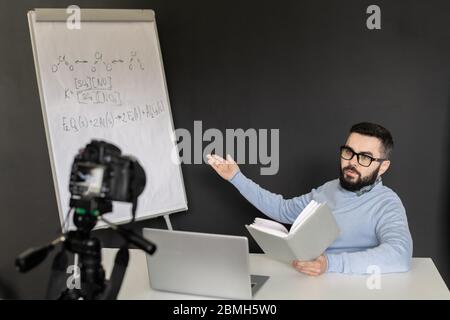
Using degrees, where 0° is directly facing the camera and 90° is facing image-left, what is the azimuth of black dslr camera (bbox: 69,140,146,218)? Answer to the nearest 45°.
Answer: approximately 225°

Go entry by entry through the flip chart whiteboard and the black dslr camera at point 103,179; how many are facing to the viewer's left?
0

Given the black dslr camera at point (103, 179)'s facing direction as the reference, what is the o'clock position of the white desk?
The white desk is roughly at 1 o'clock from the black dslr camera.

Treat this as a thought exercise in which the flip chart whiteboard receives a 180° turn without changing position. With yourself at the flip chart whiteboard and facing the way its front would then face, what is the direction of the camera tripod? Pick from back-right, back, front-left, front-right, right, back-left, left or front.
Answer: back-left

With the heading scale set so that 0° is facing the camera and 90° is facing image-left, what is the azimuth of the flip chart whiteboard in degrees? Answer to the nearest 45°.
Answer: approximately 315°

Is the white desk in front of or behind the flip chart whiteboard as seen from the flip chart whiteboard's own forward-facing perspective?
in front

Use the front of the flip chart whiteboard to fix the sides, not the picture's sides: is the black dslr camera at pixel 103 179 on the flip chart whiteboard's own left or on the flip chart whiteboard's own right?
on the flip chart whiteboard's own right
